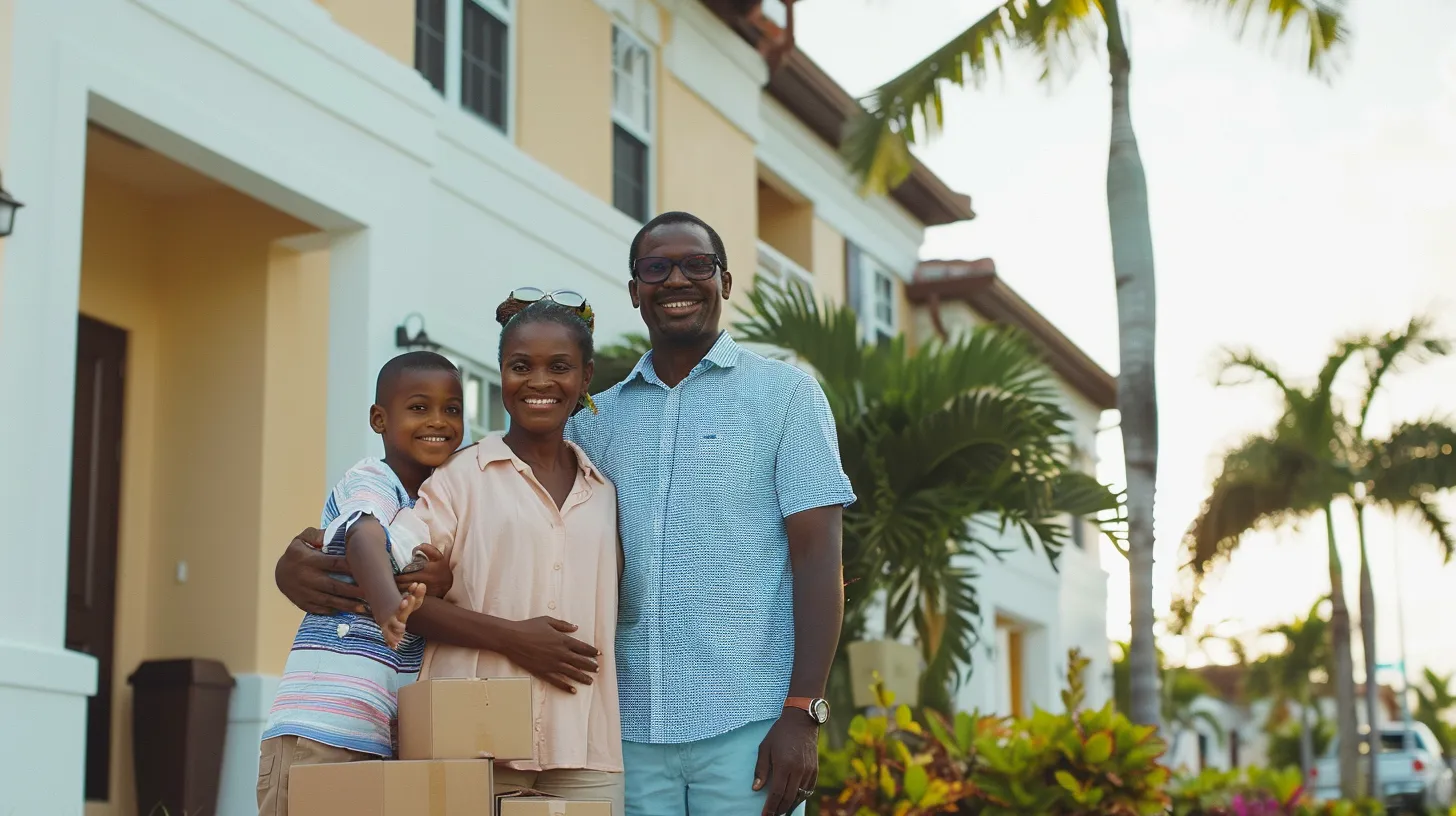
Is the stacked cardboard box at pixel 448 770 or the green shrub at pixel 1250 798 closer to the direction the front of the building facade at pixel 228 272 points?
the stacked cardboard box

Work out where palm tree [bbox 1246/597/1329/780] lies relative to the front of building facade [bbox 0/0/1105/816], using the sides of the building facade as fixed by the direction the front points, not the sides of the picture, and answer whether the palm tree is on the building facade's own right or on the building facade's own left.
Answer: on the building facade's own left

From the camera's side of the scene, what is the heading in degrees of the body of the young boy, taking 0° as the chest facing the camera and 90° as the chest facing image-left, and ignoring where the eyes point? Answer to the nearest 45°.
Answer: approximately 315°

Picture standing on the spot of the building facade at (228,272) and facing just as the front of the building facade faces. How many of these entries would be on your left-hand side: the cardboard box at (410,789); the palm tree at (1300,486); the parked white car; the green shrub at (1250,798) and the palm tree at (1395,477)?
4

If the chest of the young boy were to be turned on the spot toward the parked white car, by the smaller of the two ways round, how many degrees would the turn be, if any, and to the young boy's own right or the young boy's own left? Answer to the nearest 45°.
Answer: approximately 90° to the young boy's own left

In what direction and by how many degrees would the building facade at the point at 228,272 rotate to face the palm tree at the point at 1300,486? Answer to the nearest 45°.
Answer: approximately 90° to its left

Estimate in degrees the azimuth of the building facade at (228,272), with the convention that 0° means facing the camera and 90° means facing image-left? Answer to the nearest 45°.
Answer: approximately 315°

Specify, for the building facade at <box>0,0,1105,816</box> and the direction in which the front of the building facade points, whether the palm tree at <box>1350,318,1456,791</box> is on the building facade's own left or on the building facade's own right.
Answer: on the building facade's own left

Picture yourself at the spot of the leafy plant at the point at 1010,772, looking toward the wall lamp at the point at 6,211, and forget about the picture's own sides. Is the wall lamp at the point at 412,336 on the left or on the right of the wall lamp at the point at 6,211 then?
right

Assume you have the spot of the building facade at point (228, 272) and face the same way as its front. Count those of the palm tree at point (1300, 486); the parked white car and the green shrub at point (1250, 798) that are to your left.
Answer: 3
